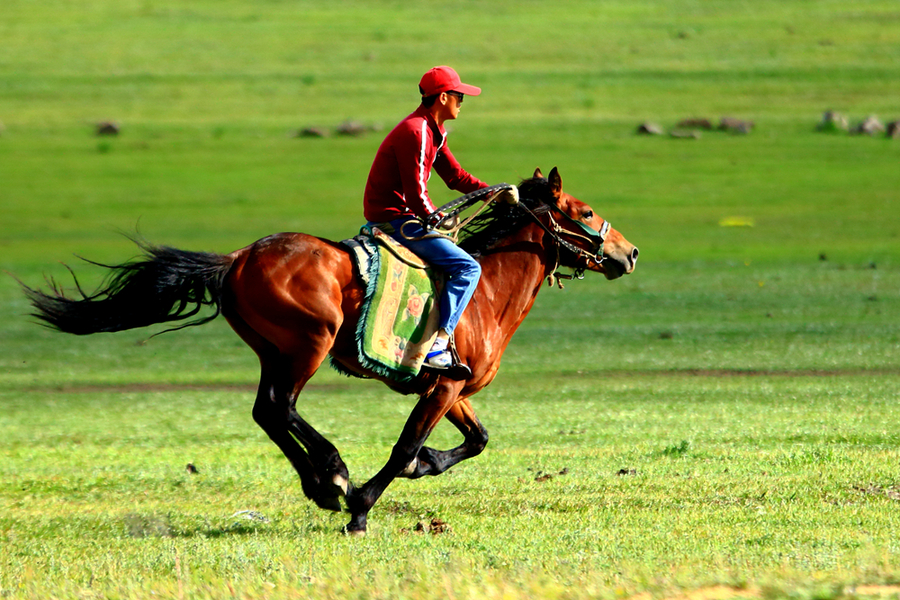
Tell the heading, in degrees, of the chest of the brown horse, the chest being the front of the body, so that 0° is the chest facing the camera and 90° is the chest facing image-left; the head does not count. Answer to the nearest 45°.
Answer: approximately 270°

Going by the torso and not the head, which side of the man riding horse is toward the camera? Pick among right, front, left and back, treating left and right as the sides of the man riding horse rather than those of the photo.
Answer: right

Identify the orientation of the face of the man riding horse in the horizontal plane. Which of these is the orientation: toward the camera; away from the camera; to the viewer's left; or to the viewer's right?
to the viewer's right
